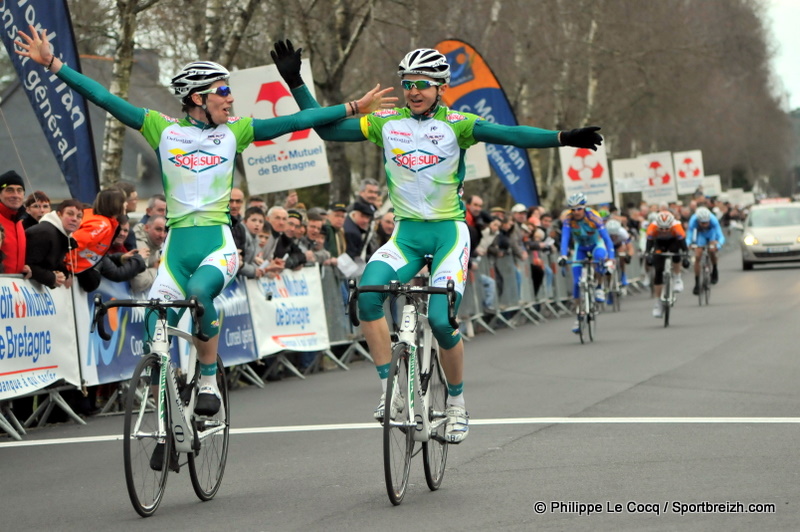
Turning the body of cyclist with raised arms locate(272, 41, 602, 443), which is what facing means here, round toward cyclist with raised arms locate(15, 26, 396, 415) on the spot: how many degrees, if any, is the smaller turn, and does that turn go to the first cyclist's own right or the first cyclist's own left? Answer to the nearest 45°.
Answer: approximately 90° to the first cyclist's own right

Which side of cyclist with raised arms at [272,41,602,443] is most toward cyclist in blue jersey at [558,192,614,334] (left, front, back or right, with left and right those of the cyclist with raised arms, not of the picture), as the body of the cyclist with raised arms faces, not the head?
back

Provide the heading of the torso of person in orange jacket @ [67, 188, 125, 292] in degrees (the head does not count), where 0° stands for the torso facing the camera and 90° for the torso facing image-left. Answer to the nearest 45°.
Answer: approximately 270°

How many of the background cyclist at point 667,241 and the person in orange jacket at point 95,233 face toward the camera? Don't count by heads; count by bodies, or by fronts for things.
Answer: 1

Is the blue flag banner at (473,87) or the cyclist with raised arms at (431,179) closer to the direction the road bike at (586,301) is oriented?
the cyclist with raised arms

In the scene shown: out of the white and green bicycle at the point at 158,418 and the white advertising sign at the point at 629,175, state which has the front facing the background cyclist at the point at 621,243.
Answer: the white advertising sign

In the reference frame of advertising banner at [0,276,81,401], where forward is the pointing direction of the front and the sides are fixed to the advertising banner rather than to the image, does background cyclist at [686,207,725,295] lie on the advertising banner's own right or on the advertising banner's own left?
on the advertising banner's own left
